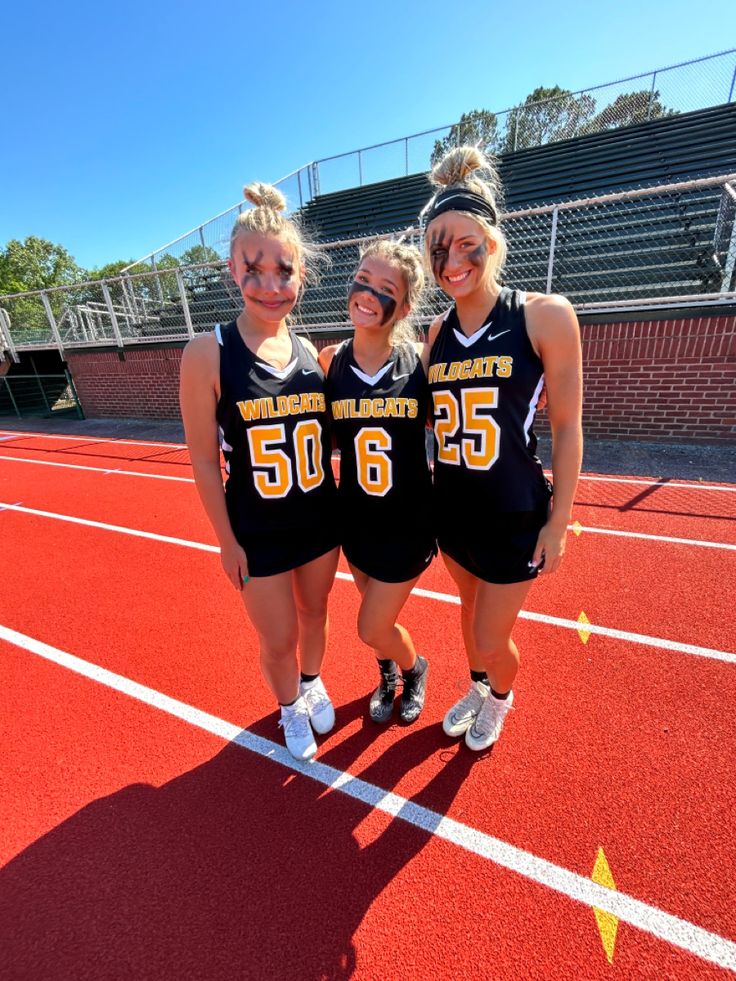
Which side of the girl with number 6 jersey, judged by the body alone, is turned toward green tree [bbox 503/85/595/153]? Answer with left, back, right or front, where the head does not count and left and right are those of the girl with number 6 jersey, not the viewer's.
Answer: back

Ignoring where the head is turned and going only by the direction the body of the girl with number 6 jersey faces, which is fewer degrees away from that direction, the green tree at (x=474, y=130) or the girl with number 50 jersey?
the girl with number 50 jersey

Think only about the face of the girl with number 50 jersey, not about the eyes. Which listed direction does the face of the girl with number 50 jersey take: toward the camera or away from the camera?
toward the camera

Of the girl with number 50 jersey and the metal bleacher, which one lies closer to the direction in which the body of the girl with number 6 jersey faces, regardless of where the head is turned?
the girl with number 50 jersey

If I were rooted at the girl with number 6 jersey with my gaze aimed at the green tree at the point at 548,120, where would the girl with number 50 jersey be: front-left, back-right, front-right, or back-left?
back-left

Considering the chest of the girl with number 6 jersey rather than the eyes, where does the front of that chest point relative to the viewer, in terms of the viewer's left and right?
facing the viewer

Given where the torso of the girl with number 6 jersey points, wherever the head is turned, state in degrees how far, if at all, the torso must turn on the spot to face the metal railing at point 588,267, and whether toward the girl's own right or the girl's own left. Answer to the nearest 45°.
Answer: approximately 135° to the girl's own left

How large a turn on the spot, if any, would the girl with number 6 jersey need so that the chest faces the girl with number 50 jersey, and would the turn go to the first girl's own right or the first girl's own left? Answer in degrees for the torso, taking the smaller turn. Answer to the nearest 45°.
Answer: approximately 90° to the first girl's own right

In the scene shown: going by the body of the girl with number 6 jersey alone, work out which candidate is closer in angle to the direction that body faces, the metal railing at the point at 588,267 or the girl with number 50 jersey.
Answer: the girl with number 50 jersey

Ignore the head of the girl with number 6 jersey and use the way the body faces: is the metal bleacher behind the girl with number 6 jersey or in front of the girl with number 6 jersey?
behind
